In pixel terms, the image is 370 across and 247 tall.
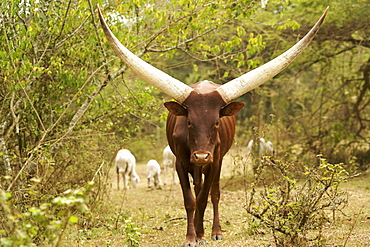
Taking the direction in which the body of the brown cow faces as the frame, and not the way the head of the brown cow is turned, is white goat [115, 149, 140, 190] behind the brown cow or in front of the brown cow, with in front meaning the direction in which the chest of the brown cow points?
behind

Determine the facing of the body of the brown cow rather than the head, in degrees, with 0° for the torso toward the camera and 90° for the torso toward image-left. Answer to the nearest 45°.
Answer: approximately 0°
